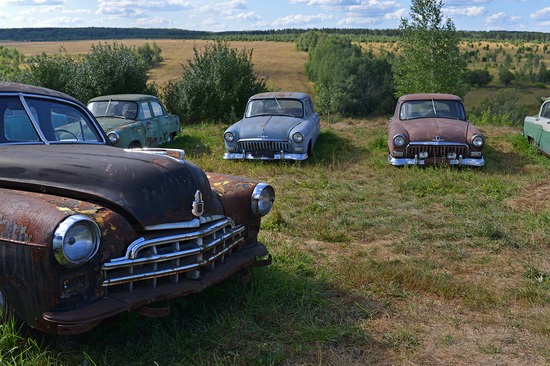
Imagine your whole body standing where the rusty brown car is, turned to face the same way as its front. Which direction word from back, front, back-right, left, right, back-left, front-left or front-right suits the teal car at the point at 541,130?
back-left

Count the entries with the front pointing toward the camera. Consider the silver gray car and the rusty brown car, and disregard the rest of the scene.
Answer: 2

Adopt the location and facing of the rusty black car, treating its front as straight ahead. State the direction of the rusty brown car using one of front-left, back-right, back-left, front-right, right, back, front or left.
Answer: left

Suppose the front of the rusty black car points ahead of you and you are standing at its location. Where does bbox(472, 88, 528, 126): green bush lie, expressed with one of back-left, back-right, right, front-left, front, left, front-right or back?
left

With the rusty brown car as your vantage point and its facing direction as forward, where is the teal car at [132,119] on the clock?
The teal car is roughly at 3 o'clock from the rusty brown car.

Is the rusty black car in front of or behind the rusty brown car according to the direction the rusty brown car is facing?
in front

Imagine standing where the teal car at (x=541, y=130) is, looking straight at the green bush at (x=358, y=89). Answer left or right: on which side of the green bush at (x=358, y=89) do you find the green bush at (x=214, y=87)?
left

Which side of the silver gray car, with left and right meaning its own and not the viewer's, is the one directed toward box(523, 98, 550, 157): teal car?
left

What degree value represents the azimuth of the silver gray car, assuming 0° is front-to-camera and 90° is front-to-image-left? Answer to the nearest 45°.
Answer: approximately 0°

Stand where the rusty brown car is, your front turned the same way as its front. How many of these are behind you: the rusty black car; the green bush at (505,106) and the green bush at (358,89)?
2

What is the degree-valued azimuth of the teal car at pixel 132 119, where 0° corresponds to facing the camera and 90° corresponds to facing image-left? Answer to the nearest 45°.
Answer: approximately 45°

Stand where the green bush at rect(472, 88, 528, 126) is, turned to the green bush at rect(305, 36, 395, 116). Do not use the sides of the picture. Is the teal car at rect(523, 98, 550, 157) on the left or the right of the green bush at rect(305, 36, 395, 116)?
left

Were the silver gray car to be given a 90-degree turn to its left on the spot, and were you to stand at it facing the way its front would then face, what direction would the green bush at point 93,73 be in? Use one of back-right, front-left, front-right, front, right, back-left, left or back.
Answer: back-left

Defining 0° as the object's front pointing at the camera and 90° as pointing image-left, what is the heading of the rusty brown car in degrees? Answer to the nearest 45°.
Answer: approximately 0°
